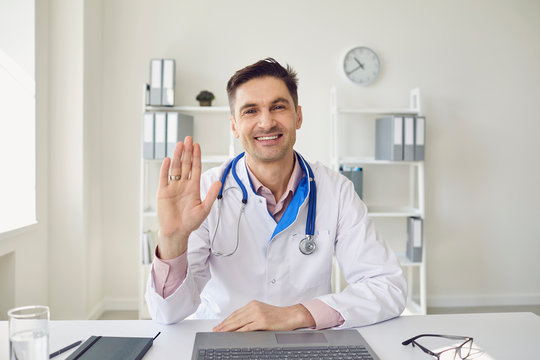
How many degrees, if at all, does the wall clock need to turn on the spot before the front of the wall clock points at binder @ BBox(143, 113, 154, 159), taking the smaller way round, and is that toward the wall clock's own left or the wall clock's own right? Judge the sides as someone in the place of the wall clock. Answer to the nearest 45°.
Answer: approximately 45° to the wall clock's own right

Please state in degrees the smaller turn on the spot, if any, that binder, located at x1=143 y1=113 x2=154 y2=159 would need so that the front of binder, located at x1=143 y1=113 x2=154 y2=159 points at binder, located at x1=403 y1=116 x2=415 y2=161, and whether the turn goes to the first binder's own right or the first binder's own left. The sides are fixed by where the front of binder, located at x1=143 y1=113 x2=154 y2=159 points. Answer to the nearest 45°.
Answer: approximately 90° to the first binder's own left

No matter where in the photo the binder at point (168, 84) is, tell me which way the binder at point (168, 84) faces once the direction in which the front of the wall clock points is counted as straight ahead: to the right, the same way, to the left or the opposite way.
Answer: the same way

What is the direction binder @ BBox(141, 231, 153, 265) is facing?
toward the camera

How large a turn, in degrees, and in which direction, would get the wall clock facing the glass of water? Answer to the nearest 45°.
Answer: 0° — it already faces it

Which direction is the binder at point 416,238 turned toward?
toward the camera

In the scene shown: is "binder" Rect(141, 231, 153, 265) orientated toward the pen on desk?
yes

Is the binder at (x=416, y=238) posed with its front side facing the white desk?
yes

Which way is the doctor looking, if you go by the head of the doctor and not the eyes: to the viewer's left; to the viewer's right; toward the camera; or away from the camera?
toward the camera

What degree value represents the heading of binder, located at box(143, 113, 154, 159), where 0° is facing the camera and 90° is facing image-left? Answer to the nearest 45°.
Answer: approximately 0°

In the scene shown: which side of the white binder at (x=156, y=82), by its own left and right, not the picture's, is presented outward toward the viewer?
front

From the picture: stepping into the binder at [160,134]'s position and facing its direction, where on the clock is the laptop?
The laptop is roughly at 12 o'clock from the binder.

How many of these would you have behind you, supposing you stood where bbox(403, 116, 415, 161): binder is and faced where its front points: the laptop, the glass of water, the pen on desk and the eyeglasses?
0

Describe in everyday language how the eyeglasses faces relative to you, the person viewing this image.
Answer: facing the viewer and to the right of the viewer
